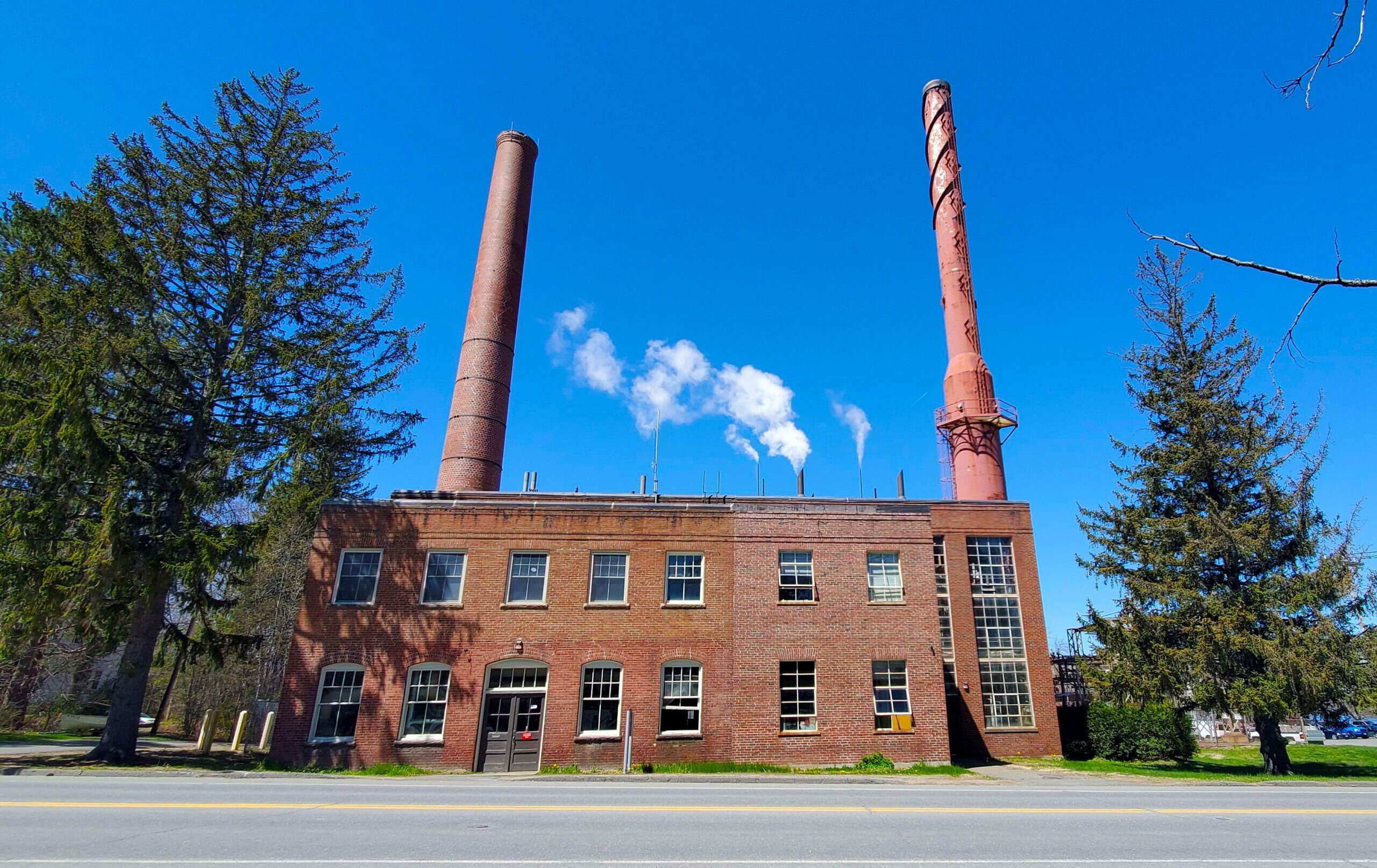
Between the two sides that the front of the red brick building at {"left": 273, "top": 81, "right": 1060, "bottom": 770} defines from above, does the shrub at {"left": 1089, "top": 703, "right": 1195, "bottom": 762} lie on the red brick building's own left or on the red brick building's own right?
on the red brick building's own left

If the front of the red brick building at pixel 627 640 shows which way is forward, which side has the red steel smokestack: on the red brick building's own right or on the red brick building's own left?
on the red brick building's own left

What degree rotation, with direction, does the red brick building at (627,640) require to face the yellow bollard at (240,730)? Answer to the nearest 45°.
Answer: approximately 135° to its right

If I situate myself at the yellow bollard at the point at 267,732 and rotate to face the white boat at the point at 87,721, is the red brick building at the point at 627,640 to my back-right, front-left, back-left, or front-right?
back-right

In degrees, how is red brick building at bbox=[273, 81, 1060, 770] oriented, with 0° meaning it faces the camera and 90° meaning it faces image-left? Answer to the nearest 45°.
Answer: approximately 0°

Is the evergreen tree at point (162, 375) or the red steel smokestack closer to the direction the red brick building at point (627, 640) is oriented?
the evergreen tree

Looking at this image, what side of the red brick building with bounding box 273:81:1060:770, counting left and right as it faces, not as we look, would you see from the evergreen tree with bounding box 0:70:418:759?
right

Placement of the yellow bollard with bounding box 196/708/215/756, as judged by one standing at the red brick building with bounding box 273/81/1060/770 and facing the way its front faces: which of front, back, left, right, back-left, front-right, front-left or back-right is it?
right

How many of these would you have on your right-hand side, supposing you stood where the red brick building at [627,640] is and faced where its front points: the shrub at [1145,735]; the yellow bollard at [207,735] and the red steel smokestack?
1

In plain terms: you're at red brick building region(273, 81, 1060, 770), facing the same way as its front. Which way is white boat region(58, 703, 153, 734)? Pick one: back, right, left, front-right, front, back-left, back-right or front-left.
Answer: back-right
